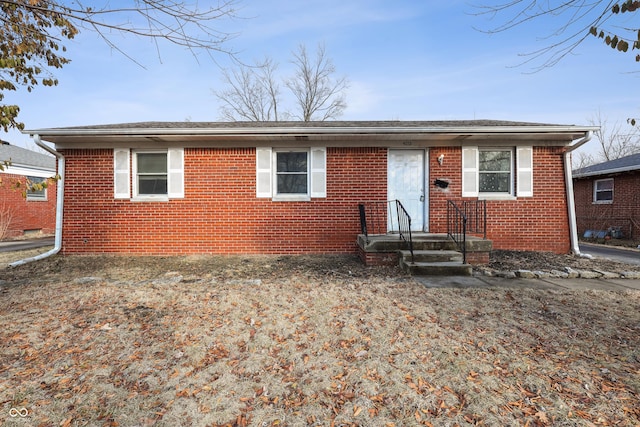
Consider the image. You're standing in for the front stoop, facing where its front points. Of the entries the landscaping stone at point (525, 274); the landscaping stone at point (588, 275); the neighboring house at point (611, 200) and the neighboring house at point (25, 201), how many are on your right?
1

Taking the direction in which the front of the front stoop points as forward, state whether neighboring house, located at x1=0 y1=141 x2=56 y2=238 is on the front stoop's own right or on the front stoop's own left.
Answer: on the front stoop's own right

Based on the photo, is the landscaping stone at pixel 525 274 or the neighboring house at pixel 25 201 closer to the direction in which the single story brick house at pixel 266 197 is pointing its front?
the landscaping stone

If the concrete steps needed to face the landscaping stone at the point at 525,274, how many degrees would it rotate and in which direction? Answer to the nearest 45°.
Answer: approximately 90° to its left

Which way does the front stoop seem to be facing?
toward the camera

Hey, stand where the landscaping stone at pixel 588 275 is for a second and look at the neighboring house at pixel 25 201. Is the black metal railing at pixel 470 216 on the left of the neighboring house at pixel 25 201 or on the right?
right

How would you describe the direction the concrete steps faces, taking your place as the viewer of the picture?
facing the viewer

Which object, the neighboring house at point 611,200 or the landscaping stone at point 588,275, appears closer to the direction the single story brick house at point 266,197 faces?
the landscaping stone

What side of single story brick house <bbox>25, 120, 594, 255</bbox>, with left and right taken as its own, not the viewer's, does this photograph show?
front

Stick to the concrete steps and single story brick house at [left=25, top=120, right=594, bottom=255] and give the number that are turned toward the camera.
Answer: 2

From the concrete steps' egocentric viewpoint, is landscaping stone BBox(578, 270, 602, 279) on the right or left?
on its left

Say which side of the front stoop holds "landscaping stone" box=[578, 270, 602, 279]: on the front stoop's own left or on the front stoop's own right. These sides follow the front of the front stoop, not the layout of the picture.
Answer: on the front stoop's own left
